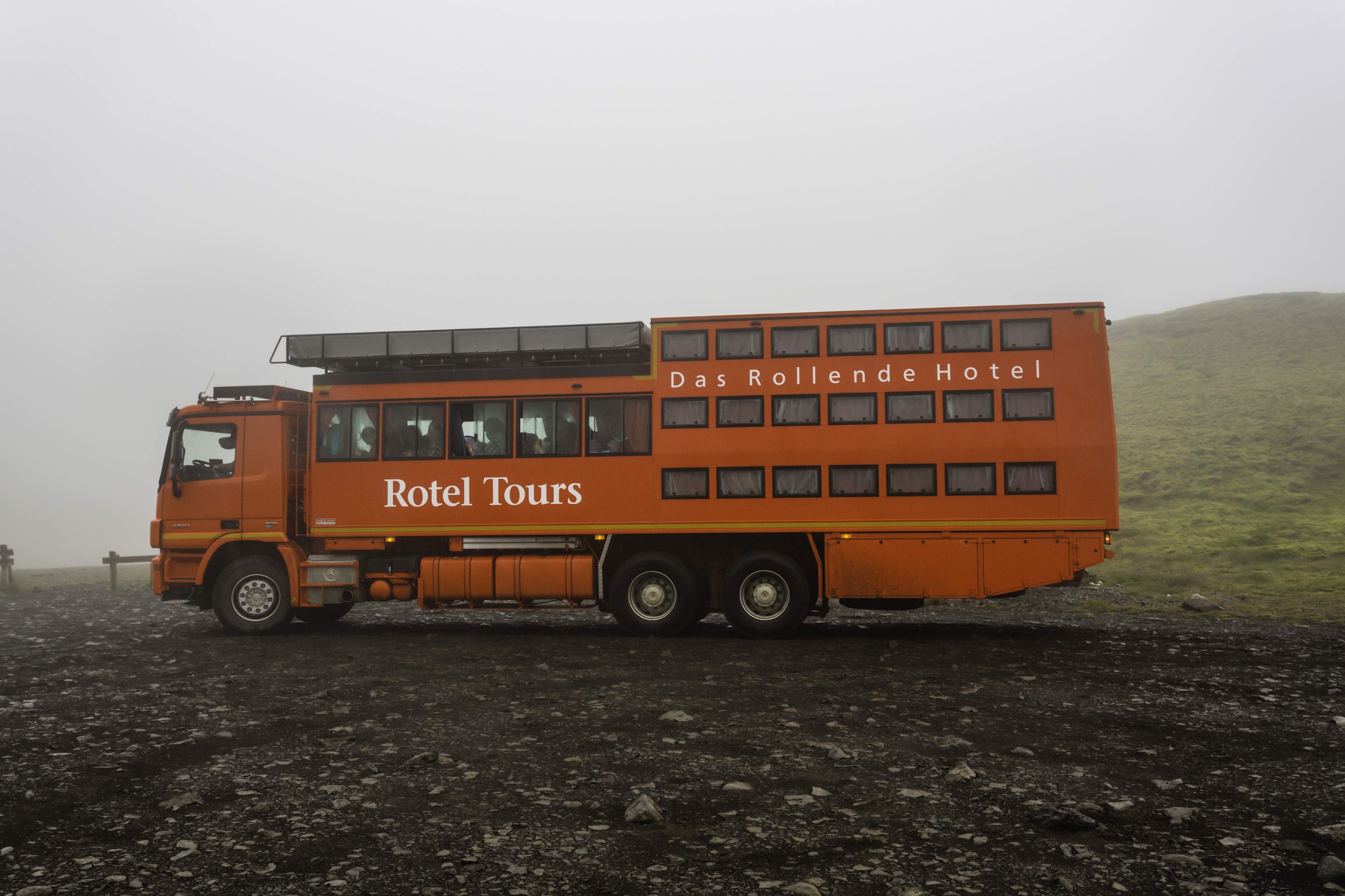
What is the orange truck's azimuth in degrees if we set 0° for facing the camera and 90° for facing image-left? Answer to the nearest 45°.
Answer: approximately 90°
